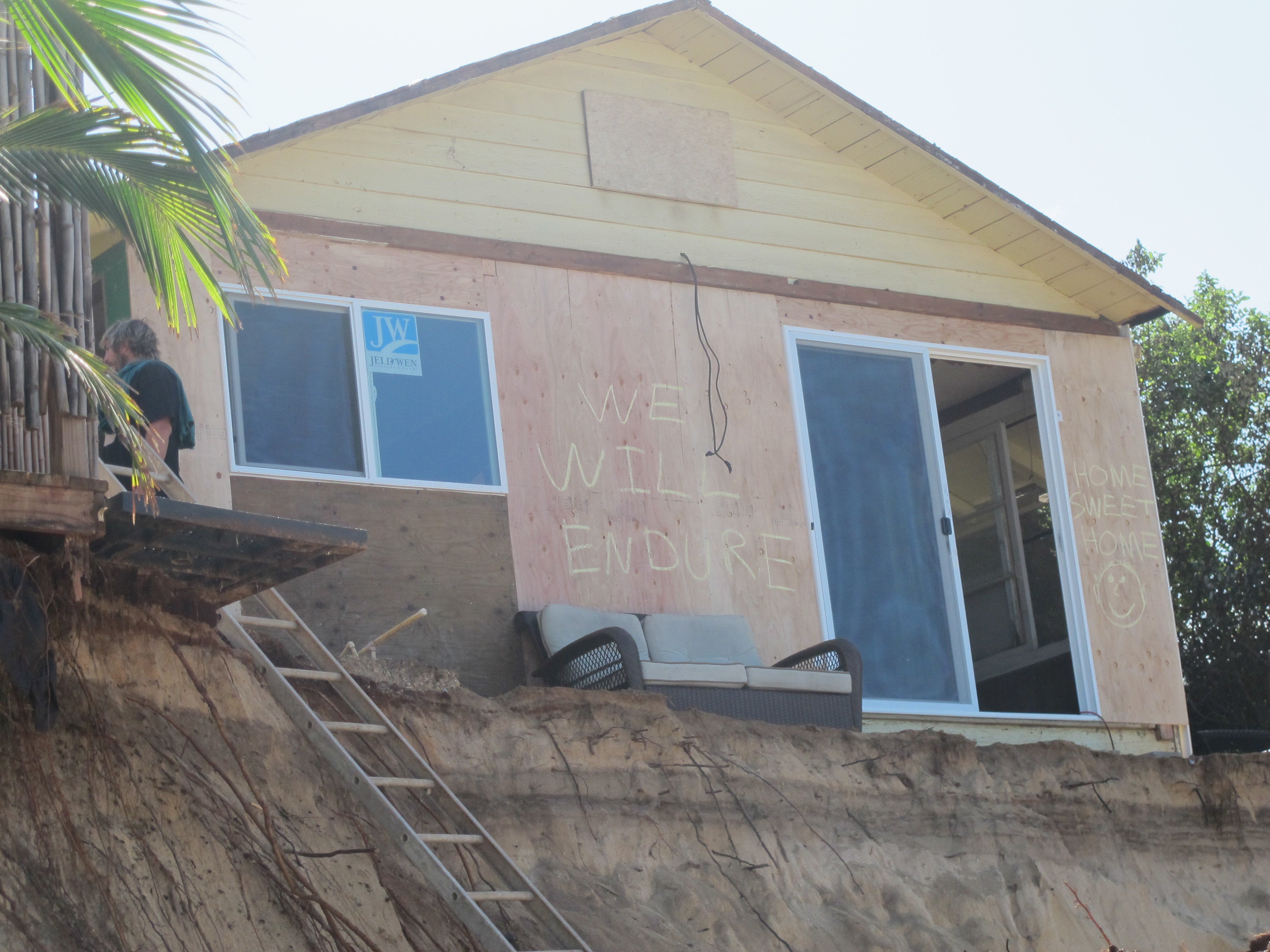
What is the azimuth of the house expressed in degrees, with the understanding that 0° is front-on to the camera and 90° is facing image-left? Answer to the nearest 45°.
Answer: approximately 0°

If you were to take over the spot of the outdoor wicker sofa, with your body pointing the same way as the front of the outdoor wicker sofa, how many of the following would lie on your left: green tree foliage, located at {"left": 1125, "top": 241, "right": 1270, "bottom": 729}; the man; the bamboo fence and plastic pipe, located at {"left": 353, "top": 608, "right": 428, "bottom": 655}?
1

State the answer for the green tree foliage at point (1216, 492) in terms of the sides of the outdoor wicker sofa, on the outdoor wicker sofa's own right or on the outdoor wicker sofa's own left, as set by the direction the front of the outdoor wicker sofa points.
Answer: on the outdoor wicker sofa's own left

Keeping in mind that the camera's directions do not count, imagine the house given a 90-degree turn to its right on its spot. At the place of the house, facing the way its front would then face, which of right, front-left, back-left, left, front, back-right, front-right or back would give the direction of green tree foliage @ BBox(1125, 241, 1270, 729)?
back-right

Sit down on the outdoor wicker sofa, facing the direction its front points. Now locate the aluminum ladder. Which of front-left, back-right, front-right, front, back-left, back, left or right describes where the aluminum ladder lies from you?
right

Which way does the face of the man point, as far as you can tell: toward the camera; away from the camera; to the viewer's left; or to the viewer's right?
to the viewer's left

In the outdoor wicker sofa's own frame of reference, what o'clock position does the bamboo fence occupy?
The bamboo fence is roughly at 3 o'clock from the outdoor wicker sofa.

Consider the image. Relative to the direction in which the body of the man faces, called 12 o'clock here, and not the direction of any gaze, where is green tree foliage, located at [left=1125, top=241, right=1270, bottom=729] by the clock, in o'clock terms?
The green tree foliage is roughly at 5 o'clock from the man.

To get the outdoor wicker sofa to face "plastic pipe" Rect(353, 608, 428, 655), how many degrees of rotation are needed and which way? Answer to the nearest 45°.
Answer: approximately 135° to its right

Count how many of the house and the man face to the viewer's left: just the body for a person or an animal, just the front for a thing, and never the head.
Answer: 1

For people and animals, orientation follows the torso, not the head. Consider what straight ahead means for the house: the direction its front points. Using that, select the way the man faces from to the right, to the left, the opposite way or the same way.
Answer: to the right

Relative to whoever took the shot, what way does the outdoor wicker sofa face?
facing the viewer and to the right of the viewer
